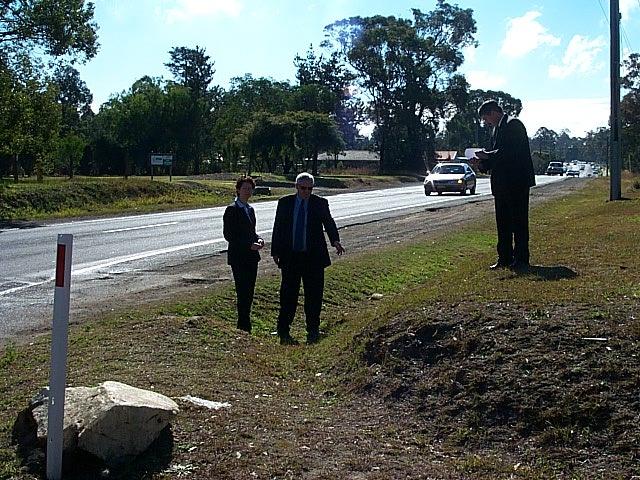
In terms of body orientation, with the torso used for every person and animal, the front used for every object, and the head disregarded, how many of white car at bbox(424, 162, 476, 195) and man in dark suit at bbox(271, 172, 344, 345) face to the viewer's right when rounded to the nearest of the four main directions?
0

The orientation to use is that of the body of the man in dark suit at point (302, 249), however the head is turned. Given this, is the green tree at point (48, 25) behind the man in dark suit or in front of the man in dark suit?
behind

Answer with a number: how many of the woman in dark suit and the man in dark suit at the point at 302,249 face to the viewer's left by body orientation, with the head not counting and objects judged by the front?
0

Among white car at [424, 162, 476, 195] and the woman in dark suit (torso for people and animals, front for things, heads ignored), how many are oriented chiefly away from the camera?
0

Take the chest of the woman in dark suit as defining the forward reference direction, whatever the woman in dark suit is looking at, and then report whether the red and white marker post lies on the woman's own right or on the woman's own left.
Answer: on the woman's own right

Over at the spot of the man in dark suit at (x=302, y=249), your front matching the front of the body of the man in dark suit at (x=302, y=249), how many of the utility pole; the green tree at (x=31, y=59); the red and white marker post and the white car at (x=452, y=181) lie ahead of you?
1

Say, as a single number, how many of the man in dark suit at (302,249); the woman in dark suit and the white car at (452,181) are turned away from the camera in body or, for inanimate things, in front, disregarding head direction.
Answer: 0

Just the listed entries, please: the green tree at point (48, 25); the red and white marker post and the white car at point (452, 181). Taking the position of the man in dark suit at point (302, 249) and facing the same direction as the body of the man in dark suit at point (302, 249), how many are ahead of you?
1

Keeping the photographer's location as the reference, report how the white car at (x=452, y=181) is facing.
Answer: facing the viewer and to the left of the viewer

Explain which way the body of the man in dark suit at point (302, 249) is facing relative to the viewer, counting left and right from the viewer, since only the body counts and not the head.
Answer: facing the viewer
